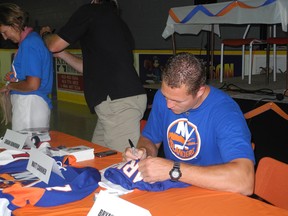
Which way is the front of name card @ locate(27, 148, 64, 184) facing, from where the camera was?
facing the viewer and to the left of the viewer

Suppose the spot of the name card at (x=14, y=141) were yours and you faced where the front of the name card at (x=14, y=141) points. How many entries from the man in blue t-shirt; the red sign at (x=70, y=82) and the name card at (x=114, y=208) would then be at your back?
1

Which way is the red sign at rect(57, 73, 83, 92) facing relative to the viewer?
toward the camera

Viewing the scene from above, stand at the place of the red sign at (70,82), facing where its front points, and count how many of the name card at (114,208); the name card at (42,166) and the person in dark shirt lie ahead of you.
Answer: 3

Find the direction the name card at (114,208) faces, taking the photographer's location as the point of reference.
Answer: facing the viewer

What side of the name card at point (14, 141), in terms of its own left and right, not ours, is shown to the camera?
front

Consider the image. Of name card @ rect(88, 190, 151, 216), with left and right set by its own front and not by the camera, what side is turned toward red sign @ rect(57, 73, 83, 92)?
back

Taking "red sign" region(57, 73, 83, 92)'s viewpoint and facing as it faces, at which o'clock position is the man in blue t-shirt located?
The man in blue t-shirt is roughly at 12 o'clock from the red sign.

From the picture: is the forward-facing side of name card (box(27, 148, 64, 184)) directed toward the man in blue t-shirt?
no

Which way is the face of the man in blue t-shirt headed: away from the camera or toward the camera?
toward the camera

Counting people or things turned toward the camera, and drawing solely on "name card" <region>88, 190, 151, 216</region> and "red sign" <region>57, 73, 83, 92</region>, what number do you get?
2

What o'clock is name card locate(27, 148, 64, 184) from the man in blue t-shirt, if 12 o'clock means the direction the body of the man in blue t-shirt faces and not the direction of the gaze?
The name card is roughly at 1 o'clock from the man in blue t-shirt.

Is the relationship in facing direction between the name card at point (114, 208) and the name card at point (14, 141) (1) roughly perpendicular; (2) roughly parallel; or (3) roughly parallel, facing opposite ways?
roughly parallel

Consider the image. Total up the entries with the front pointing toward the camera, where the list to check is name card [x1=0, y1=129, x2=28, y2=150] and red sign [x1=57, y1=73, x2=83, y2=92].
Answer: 2

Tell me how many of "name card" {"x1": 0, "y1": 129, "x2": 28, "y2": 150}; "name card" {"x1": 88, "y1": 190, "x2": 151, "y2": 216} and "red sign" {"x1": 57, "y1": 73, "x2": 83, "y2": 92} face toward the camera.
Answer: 3
